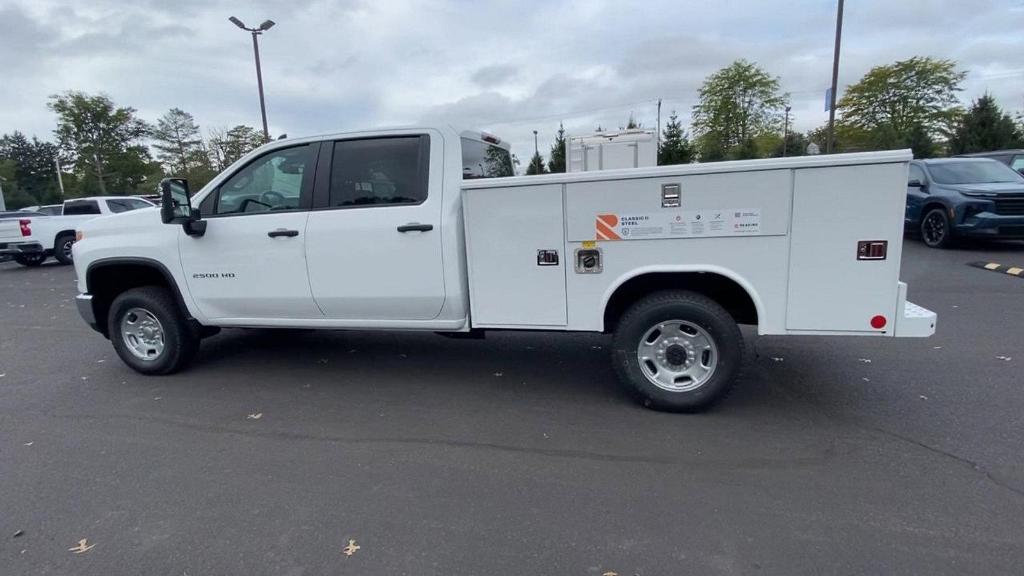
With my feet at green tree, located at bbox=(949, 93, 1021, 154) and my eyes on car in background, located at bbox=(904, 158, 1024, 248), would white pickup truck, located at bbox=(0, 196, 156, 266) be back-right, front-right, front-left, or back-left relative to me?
front-right

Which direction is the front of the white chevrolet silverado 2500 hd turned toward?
to the viewer's left

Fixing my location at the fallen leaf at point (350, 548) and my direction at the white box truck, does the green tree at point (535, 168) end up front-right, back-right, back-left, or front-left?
front-left

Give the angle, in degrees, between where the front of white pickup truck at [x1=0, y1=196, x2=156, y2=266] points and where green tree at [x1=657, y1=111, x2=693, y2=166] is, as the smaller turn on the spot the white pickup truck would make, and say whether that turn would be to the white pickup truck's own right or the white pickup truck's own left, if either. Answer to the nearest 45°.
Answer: approximately 45° to the white pickup truck's own right

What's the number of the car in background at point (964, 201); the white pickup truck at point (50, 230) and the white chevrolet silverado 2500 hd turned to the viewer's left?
1

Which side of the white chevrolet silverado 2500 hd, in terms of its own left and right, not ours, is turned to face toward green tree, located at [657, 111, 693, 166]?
right

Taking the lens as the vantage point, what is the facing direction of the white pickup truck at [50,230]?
facing away from the viewer and to the right of the viewer

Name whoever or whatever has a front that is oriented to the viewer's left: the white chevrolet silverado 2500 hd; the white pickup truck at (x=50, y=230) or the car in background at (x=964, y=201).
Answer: the white chevrolet silverado 2500 hd

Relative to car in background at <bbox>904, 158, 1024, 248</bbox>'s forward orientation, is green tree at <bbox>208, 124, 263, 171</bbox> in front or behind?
behind

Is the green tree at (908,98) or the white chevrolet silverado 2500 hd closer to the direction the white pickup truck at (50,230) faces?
the green tree

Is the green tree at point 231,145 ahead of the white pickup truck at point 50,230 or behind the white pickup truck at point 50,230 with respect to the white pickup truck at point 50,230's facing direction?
ahead

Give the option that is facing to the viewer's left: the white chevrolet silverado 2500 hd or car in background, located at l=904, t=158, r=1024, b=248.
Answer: the white chevrolet silverado 2500 hd

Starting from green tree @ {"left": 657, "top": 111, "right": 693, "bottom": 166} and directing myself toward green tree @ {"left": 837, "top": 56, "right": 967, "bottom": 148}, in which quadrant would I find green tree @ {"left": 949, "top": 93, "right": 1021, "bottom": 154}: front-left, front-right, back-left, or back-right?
front-right
